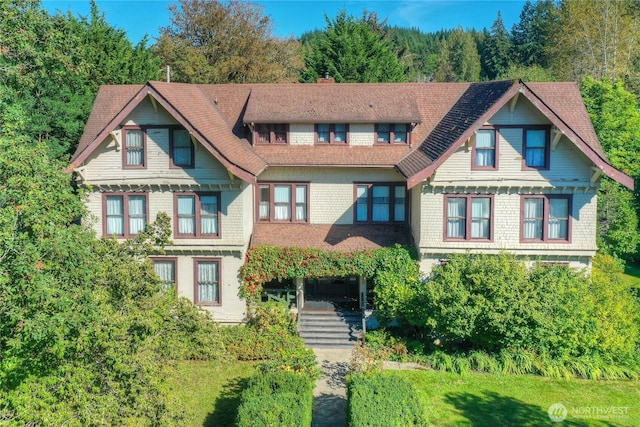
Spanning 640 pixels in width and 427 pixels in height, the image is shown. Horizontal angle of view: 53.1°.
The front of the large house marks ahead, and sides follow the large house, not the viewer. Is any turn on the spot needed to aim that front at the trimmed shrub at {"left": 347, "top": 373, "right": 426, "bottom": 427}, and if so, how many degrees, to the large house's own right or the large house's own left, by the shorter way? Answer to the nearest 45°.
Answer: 0° — it already faces it

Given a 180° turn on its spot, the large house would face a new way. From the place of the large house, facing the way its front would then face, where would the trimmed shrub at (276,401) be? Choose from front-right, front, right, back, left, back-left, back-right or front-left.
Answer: back

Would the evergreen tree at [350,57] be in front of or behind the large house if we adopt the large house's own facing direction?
behind

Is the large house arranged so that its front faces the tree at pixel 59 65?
no

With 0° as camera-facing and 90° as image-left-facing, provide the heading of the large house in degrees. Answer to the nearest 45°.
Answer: approximately 0°

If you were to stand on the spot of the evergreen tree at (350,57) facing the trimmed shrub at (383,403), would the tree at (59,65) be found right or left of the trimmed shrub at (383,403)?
right

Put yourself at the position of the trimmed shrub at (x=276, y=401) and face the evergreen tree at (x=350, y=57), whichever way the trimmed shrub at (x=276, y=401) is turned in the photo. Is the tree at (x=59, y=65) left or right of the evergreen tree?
left
